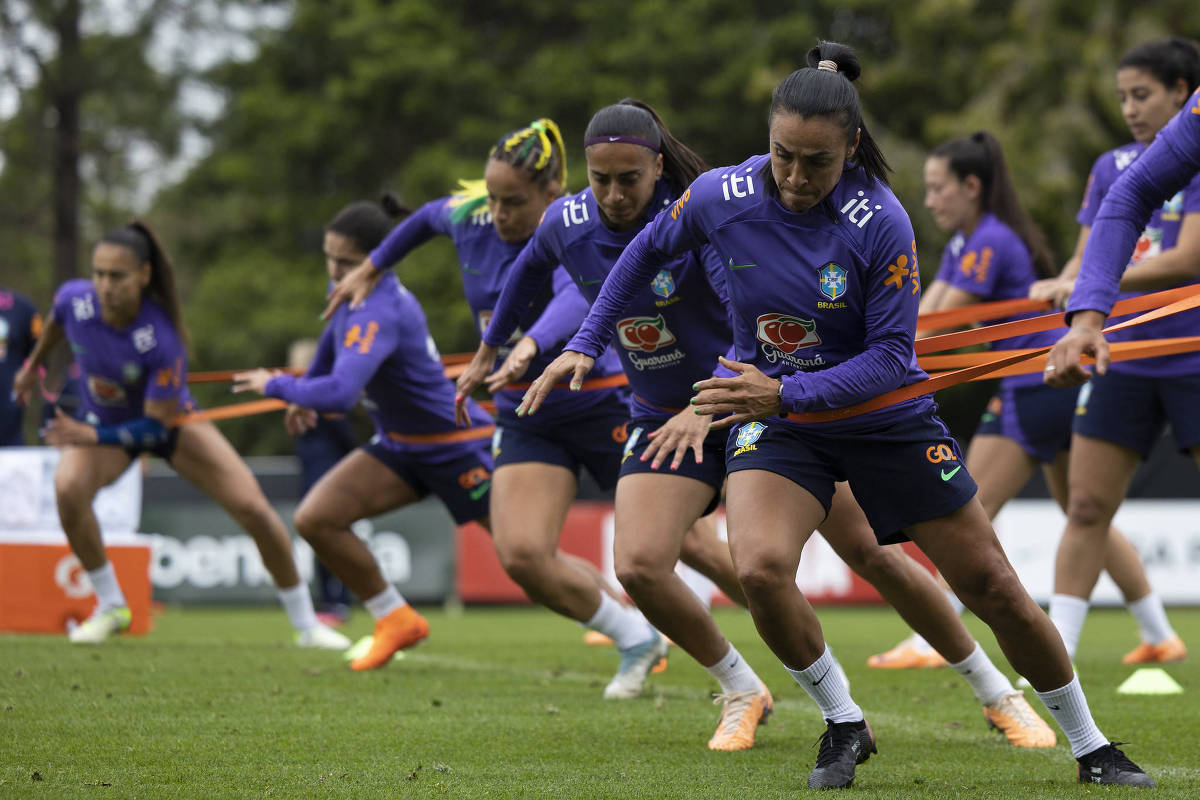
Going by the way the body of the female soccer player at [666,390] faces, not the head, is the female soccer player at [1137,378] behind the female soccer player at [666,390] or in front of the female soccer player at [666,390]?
behind

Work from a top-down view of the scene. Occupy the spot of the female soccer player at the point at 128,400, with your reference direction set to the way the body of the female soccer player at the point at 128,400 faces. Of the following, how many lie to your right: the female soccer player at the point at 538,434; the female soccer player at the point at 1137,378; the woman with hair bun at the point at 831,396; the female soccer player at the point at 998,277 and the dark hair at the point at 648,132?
0

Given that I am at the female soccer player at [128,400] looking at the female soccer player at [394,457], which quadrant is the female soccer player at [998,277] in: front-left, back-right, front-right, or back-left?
front-left

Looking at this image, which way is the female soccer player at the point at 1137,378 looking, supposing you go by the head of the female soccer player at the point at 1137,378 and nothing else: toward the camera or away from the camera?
toward the camera

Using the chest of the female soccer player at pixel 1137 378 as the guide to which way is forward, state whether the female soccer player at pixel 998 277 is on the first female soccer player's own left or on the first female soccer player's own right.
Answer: on the first female soccer player's own right

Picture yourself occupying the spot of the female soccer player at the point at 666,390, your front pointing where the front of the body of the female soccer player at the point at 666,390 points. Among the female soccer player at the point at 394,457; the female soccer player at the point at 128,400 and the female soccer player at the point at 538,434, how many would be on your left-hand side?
0

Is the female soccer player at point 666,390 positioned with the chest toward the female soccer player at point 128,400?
no

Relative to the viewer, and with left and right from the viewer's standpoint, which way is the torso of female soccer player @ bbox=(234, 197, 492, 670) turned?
facing to the left of the viewer

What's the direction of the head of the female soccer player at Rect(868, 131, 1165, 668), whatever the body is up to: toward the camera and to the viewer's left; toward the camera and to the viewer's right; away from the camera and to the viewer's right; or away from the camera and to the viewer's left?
toward the camera and to the viewer's left

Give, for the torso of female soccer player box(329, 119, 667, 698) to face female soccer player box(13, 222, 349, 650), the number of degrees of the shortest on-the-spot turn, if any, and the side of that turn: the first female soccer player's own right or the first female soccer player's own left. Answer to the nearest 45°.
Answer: approximately 90° to the first female soccer player's own right

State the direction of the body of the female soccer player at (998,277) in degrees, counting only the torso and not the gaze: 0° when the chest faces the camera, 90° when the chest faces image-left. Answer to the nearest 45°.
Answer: approximately 90°

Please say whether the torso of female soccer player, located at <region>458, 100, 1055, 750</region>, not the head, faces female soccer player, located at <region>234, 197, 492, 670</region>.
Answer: no

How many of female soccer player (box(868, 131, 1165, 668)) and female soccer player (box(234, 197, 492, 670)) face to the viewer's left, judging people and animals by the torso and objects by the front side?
2

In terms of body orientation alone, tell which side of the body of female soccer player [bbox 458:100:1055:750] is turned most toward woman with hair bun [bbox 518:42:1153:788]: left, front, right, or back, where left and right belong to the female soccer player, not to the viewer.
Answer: left

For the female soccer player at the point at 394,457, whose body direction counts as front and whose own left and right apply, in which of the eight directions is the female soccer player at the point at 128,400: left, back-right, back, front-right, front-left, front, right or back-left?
front-right

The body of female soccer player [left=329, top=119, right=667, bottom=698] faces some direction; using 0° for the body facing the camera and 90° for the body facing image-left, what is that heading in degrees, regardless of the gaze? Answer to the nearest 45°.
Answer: approximately 45°

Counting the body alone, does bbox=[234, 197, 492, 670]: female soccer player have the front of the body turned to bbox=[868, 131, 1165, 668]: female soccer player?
no

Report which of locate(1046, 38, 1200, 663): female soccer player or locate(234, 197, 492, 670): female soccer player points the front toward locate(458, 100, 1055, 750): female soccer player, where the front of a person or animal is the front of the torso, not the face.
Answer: locate(1046, 38, 1200, 663): female soccer player
